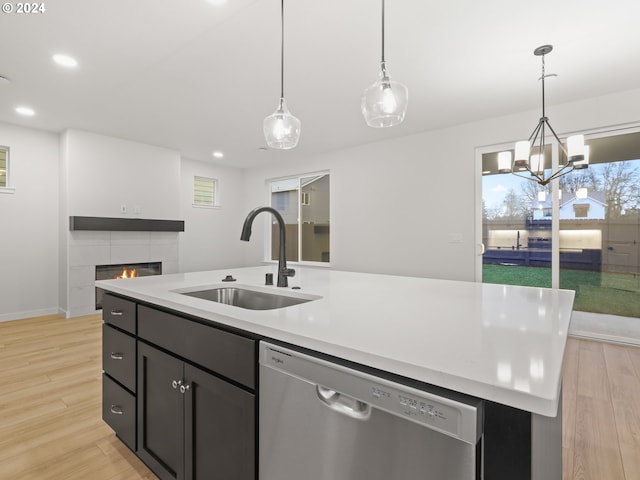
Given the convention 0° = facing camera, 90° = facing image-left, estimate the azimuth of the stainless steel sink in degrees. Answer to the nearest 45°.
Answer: approximately 45°

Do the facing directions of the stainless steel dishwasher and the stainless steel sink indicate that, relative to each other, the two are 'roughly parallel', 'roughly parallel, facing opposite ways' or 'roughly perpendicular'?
roughly parallel

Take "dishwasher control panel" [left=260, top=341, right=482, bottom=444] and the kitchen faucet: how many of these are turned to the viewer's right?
0

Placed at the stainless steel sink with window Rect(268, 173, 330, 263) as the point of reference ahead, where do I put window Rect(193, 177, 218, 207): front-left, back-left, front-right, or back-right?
front-left

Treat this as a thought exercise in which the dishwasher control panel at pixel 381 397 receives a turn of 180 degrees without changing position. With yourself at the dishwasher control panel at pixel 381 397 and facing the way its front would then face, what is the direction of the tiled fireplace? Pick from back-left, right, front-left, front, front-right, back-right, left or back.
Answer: left

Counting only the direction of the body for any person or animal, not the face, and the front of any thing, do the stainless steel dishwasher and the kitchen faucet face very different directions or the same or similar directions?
same or similar directions

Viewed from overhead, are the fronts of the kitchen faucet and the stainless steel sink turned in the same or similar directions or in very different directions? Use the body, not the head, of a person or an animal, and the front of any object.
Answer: same or similar directions

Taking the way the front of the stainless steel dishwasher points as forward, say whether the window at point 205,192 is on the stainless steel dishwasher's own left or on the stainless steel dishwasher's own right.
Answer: on the stainless steel dishwasher's own right

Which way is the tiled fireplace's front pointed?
toward the camera

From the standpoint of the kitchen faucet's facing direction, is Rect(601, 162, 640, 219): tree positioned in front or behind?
behind

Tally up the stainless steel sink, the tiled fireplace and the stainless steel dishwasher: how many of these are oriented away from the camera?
0

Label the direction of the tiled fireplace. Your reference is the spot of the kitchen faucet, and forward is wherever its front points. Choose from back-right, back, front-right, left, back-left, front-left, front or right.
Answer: right

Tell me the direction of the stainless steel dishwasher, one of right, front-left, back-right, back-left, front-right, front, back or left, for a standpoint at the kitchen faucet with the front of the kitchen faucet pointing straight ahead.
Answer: front-left

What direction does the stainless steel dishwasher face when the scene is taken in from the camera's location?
facing the viewer and to the left of the viewer

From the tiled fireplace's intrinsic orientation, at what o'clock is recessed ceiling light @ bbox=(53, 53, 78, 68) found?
The recessed ceiling light is roughly at 12 o'clock from the tiled fireplace.

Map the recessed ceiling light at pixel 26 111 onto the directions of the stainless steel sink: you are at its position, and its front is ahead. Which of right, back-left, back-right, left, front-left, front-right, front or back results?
right
